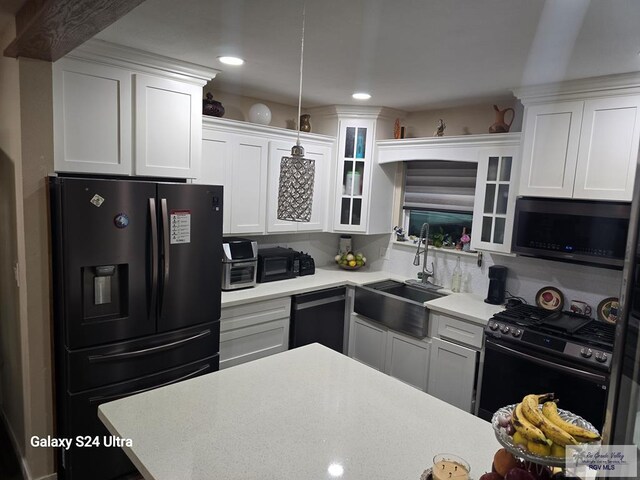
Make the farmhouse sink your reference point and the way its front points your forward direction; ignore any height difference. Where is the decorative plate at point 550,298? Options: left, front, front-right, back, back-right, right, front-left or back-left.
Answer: back-left

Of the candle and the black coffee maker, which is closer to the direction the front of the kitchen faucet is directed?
the candle

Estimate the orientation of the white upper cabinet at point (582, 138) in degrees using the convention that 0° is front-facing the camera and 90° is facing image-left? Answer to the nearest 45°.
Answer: approximately 45°

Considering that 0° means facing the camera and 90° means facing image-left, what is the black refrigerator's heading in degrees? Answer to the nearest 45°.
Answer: approximately 315°

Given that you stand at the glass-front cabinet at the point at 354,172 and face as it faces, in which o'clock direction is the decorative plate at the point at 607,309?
The decorative plate is roughly at 10 o'clock from the glass-front cabinet.

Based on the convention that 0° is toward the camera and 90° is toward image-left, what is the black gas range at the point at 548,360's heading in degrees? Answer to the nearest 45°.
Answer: approximately 45°
